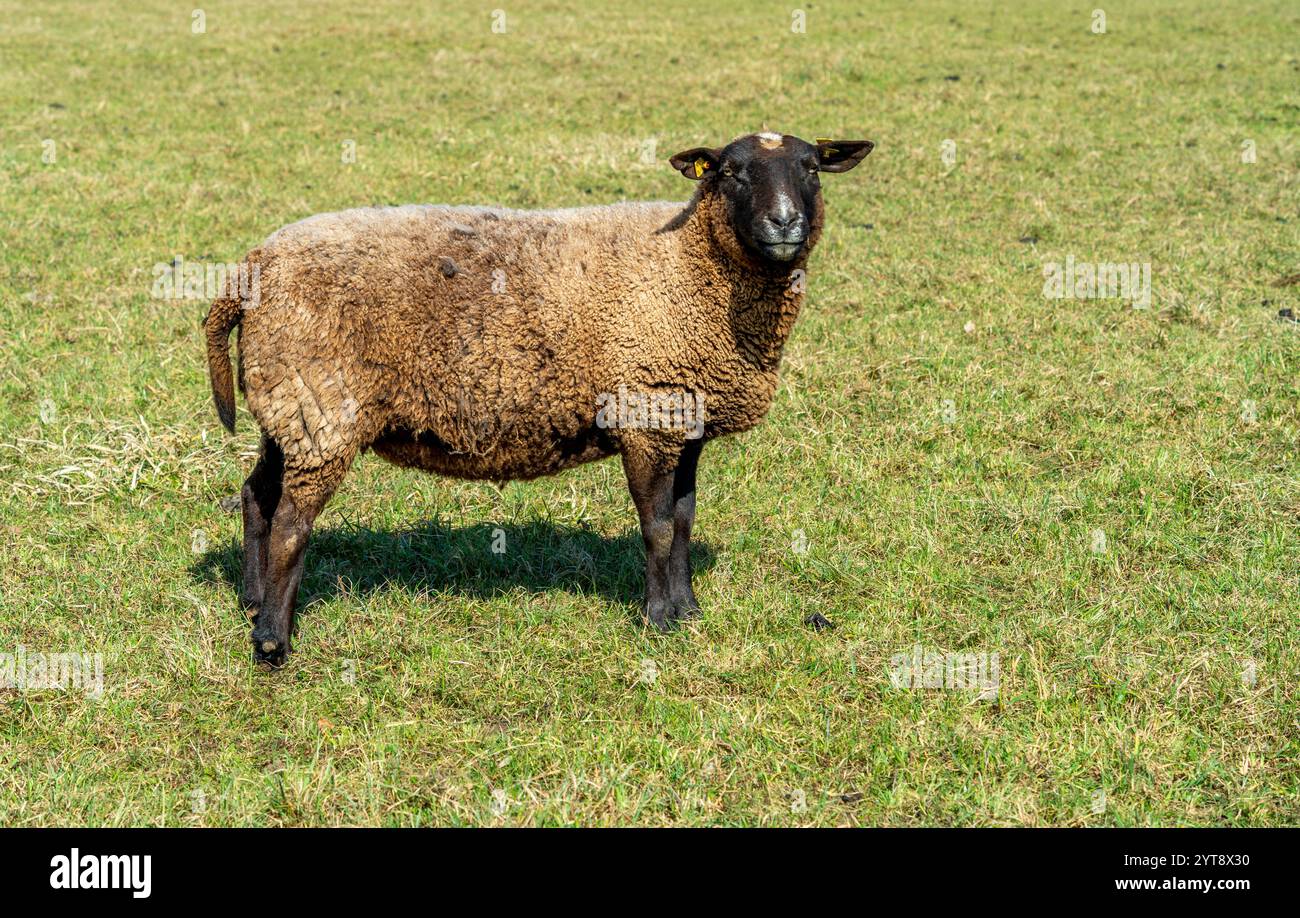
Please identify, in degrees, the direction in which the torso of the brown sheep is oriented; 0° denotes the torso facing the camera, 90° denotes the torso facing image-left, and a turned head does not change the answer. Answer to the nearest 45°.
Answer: approximately 270°
